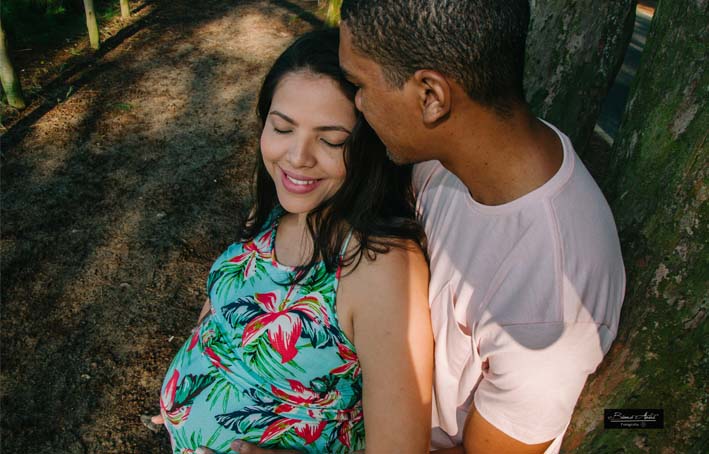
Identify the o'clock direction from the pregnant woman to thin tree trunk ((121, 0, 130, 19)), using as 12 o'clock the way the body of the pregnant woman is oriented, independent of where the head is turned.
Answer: The thin tree trunk is roughly at 4 o'clock from the pregnant woman.

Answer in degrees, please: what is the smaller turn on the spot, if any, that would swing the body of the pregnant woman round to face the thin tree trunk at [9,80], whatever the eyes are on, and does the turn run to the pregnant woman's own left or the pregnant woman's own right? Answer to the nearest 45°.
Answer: approximately 90° to the pregnant woman's own right

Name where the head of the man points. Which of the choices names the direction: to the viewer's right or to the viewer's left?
to the viewer's left

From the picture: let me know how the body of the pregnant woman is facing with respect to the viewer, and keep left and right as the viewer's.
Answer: facing the viewer and to the left of the viewer

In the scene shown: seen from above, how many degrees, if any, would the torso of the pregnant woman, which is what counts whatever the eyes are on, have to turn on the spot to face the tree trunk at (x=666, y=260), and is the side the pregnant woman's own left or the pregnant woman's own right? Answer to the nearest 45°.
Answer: approximately 135° to the pregnant woman's own left

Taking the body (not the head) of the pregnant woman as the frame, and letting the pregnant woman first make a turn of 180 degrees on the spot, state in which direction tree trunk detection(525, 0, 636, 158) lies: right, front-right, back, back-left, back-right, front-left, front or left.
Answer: front

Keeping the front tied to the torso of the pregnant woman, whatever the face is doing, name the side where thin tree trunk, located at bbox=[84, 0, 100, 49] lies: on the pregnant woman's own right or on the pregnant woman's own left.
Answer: on the pregnant woman's own right
